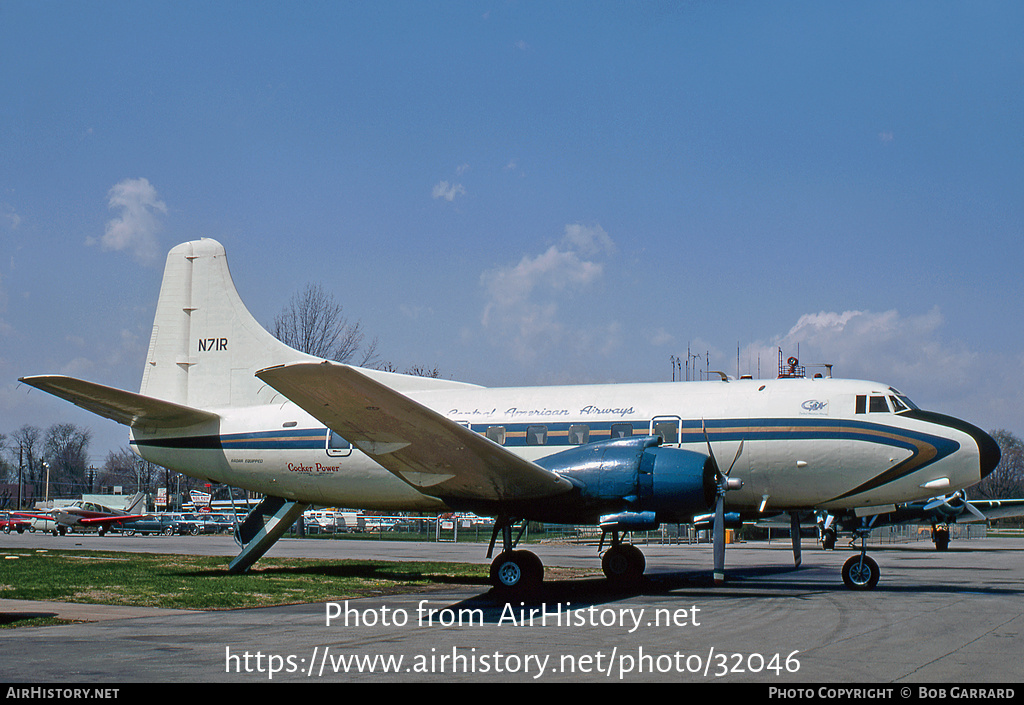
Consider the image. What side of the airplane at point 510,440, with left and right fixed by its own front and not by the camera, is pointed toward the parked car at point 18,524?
back

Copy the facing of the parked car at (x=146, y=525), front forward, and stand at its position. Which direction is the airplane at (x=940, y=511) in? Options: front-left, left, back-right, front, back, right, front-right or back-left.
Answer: back-left

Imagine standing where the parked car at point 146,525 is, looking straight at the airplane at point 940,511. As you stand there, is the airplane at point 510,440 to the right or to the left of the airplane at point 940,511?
right

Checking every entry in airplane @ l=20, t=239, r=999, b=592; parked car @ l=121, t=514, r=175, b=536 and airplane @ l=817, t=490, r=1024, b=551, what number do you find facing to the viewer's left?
1

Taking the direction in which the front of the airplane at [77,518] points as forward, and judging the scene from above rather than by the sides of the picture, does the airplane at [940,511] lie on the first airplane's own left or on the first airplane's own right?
on the first airplane's own left

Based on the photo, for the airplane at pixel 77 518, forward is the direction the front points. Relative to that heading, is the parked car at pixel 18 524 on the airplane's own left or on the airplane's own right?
on the airplane's own right

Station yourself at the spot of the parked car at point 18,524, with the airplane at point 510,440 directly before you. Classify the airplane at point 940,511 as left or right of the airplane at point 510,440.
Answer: left
